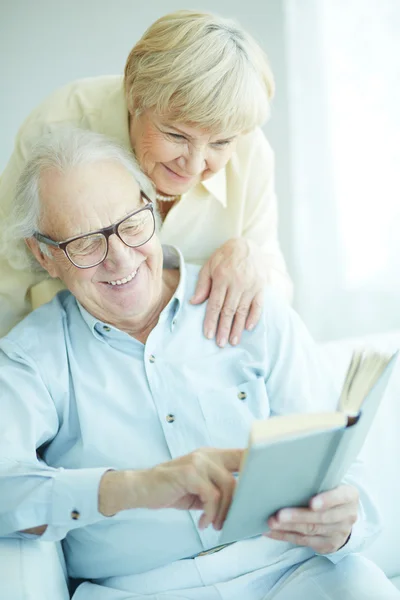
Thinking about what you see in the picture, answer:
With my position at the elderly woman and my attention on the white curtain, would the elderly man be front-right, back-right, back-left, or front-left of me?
back-right

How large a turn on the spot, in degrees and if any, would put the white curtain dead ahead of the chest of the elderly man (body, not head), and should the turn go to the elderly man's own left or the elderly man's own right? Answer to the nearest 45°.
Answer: approximately 135° to the elderly man's own left

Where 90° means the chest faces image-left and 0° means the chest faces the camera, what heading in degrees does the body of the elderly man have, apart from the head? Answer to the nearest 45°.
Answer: approximately 315°

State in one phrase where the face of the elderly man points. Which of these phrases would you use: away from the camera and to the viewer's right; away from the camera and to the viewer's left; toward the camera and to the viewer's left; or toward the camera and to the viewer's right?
toward the camera and to the viewer's right
